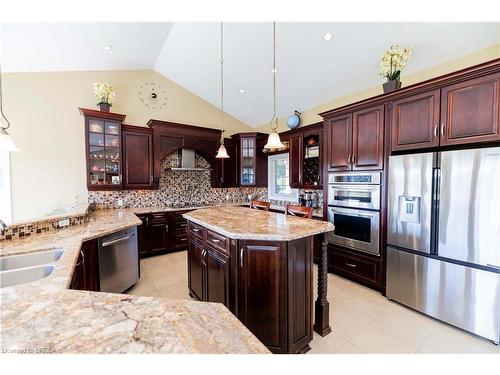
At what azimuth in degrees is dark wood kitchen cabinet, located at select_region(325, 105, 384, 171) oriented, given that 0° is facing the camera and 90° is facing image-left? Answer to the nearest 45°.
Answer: approximately 45°

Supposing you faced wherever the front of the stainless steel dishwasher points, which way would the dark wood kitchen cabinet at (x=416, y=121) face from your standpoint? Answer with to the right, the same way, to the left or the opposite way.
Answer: the opposite way

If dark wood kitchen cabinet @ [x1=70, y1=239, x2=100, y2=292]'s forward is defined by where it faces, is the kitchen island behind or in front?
in front

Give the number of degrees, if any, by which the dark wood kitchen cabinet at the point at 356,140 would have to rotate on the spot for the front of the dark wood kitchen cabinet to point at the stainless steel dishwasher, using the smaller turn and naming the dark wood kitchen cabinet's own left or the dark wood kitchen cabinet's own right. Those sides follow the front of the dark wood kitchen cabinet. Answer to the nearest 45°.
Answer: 0° — it already faces it

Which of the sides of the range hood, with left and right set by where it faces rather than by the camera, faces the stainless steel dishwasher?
front

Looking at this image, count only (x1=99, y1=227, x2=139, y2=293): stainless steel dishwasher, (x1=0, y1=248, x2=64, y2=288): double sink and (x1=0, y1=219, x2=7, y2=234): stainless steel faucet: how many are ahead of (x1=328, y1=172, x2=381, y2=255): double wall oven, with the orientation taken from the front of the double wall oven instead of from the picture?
3

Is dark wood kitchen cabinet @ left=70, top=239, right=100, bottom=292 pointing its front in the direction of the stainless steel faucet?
no

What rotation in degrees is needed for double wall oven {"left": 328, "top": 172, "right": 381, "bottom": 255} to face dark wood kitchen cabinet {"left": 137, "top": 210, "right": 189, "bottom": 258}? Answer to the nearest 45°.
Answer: approximately 45° to its right

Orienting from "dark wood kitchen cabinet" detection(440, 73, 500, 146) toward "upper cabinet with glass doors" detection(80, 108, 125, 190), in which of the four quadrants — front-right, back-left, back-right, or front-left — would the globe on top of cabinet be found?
front-right

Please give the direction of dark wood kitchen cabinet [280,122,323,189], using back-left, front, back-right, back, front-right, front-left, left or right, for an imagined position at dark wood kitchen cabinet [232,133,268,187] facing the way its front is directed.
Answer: left

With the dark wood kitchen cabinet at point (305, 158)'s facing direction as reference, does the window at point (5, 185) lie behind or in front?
in front

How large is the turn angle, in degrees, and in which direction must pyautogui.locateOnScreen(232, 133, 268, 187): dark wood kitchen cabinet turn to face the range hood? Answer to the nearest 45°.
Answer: approximately 45° to its right

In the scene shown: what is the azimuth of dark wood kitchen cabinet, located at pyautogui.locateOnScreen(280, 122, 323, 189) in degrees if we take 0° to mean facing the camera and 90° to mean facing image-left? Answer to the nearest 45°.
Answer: approximately 45°

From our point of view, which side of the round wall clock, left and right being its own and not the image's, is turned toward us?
front

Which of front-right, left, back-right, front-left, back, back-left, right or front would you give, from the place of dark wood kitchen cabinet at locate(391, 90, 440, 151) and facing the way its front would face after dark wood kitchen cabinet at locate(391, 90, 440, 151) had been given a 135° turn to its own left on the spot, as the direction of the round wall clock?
back

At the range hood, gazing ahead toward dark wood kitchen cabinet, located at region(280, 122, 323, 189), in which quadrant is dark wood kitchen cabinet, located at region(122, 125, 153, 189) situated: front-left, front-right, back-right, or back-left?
back-right

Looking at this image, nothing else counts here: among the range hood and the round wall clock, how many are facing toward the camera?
2

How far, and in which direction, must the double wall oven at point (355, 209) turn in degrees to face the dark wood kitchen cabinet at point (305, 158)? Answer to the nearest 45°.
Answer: approximately 90° to its right

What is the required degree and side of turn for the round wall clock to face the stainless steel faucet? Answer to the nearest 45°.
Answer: approximately 45° to its right

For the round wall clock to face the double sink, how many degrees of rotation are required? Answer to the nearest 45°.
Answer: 0° — it already faces it

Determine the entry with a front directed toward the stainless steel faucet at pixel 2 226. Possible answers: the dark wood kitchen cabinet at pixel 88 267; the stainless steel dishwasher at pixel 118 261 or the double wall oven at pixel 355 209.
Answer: the double wall oven
